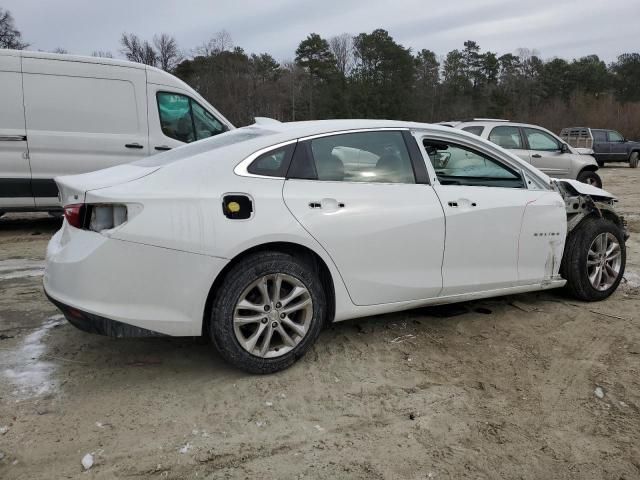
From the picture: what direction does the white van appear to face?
to the viewer's right

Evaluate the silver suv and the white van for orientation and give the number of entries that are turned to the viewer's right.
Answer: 2

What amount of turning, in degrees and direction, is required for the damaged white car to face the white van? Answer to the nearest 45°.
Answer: approximately 90° to its left

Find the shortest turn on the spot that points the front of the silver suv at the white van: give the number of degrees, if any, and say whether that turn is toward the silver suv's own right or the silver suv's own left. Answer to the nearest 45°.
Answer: approximately 135° to the silver suv's own right

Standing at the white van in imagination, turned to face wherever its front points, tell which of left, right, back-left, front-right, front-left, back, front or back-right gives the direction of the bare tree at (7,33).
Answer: left

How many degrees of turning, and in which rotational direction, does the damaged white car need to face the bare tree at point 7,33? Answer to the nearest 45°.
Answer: approximately 90° to its left

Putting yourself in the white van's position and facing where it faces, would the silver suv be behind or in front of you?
in front

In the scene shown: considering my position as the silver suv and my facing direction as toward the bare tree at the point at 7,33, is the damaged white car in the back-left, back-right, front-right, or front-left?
back-left

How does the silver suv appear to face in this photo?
to the viewer's right

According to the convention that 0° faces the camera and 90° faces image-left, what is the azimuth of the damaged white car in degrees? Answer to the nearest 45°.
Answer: approximately 225°

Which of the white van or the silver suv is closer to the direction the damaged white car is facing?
the silver suv

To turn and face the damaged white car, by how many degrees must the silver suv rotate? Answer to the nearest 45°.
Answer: approximately 90° to its right
